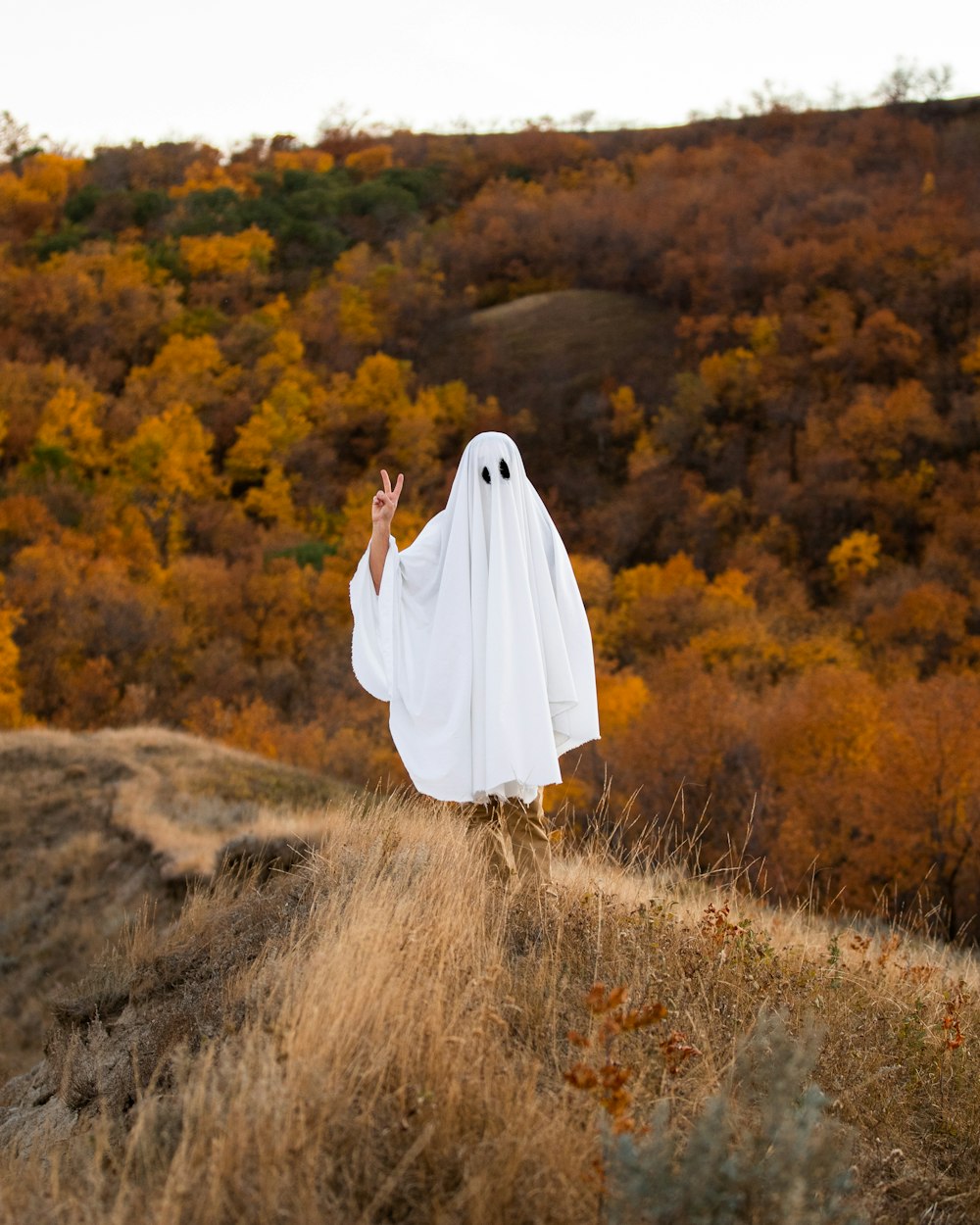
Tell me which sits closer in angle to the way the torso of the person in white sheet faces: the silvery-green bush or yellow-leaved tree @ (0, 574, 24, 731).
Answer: the silvery-green bush

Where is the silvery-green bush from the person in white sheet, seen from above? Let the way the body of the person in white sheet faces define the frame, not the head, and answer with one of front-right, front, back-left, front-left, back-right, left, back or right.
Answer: front

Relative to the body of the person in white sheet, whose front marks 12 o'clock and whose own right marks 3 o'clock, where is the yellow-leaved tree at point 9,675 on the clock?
The yellow-leaved tree is roughly at 5 o'clock from the person in white sheet.

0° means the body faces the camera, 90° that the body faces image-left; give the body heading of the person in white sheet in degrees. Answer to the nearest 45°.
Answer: approximately 0°
